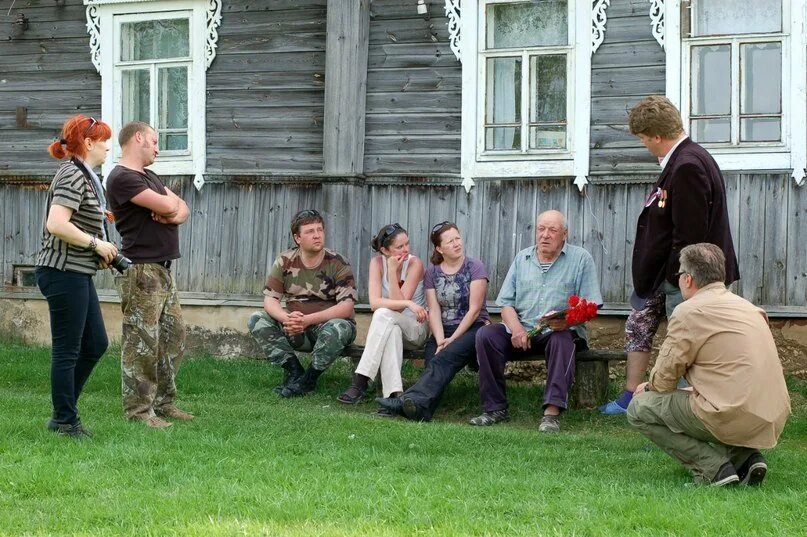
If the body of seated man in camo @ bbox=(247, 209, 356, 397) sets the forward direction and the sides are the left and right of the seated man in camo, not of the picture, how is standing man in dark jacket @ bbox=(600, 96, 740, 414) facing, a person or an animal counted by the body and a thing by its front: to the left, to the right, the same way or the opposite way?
to the right

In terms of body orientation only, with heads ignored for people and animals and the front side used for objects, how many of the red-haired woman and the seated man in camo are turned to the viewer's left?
0

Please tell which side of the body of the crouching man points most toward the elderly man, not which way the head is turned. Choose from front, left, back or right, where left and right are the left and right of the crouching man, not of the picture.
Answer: front

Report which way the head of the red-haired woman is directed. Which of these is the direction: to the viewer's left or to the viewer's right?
to the viewer's right

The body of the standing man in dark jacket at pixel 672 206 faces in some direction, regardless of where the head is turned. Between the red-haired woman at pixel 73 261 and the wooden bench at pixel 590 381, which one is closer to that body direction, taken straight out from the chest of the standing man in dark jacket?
the red-haired woman

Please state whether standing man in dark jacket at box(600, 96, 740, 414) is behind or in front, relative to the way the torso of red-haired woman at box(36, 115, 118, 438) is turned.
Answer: in front

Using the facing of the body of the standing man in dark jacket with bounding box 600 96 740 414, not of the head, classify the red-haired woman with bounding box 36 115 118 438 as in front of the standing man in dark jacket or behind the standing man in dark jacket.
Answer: in front

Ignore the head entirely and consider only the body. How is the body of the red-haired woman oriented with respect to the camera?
to the viewer's right

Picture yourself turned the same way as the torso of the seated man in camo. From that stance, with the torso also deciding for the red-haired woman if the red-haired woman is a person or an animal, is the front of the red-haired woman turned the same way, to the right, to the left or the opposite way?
to the left

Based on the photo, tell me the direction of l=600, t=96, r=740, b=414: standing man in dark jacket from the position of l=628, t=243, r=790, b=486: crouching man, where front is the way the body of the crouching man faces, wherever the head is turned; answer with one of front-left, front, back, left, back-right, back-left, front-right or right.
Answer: front-right

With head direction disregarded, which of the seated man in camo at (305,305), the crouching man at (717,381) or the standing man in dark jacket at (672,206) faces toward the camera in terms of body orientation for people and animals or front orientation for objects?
the seated man in camo

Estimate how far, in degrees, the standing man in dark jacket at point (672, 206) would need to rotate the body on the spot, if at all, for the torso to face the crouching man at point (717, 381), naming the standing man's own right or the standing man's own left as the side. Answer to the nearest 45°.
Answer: approximately 90° to the standing man's own left

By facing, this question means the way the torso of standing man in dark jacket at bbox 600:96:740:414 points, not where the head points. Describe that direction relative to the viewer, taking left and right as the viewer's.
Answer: facing to the left of the viewer

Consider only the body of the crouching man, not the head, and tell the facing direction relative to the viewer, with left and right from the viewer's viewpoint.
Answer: facing away from the viewer and to the left of the viewer
